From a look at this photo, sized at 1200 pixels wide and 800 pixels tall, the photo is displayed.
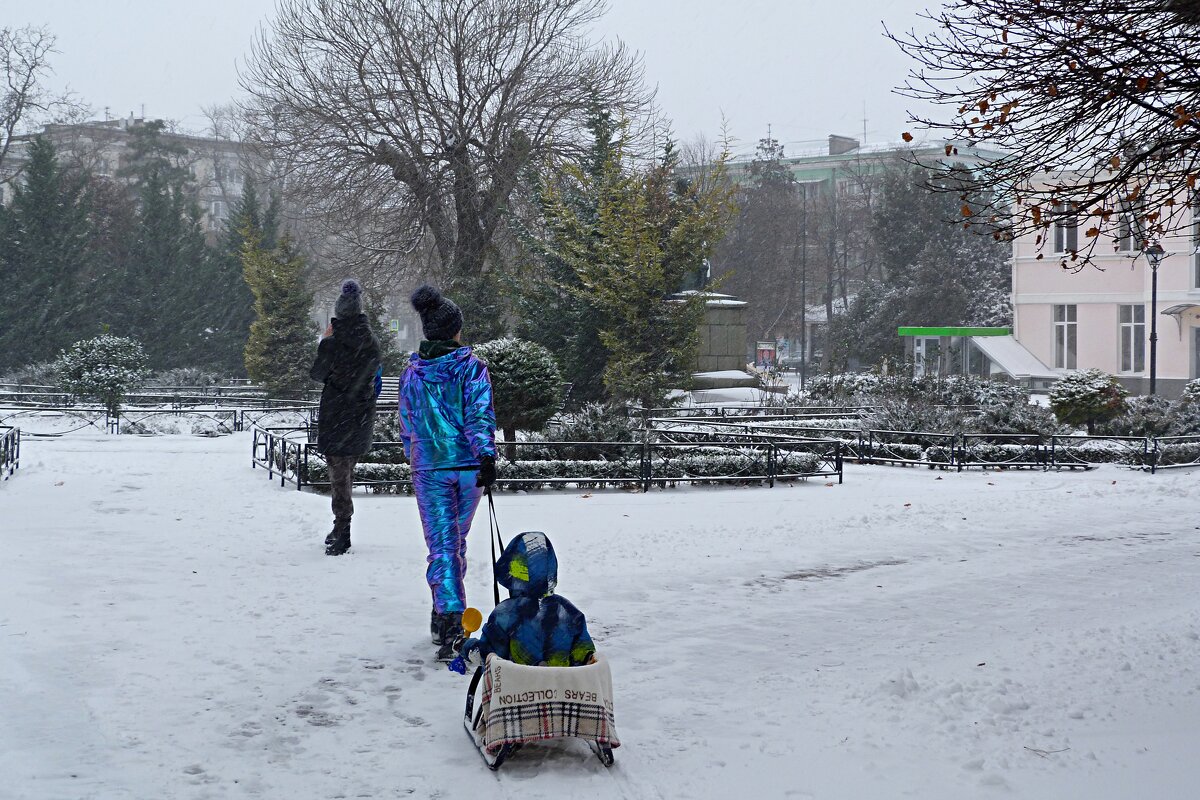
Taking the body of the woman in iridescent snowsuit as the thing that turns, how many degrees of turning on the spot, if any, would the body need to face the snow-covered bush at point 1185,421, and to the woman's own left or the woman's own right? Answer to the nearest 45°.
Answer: approximately 45° to the woman's own right

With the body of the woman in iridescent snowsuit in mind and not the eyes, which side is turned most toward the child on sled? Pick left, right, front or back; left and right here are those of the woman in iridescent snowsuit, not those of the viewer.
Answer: back

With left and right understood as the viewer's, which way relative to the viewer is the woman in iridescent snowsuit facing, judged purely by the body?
facing away from the viewer

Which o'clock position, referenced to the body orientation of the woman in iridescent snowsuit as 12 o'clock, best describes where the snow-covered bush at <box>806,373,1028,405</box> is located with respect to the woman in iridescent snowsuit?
The snow-covered bush is roughly at 1 o'clock from the woman in iridescent snowsuit.

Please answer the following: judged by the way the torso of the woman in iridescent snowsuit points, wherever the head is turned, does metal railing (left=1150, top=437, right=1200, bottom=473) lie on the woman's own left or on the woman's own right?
on the woman's own right

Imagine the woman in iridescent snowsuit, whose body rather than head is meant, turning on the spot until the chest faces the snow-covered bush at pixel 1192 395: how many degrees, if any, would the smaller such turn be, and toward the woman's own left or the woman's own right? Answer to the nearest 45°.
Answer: approximately 45° to the woman's own right

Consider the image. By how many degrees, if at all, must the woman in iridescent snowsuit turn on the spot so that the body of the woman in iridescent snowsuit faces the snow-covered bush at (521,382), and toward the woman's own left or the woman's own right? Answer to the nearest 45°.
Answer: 0° — they already face it

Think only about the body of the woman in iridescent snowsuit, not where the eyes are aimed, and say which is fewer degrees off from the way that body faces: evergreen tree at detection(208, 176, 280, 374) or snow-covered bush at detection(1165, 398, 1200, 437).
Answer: the evergreen tree

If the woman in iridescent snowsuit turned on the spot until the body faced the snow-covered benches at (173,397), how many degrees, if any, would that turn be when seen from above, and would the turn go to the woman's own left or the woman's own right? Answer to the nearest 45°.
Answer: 0° — they already face it

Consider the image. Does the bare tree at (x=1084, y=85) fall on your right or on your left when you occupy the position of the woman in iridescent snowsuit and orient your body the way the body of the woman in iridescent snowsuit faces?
on your right

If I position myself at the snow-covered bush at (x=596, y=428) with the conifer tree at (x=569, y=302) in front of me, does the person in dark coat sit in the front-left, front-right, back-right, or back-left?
back-left

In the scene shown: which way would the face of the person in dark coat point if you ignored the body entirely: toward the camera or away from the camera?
away from the camera

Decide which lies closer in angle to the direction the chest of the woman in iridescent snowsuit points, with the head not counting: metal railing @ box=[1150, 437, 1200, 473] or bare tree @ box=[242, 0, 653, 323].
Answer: the bare tree

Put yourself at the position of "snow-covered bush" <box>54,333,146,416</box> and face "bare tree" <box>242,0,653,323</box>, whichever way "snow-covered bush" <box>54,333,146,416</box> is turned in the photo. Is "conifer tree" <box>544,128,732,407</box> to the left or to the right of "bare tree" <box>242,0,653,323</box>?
right
